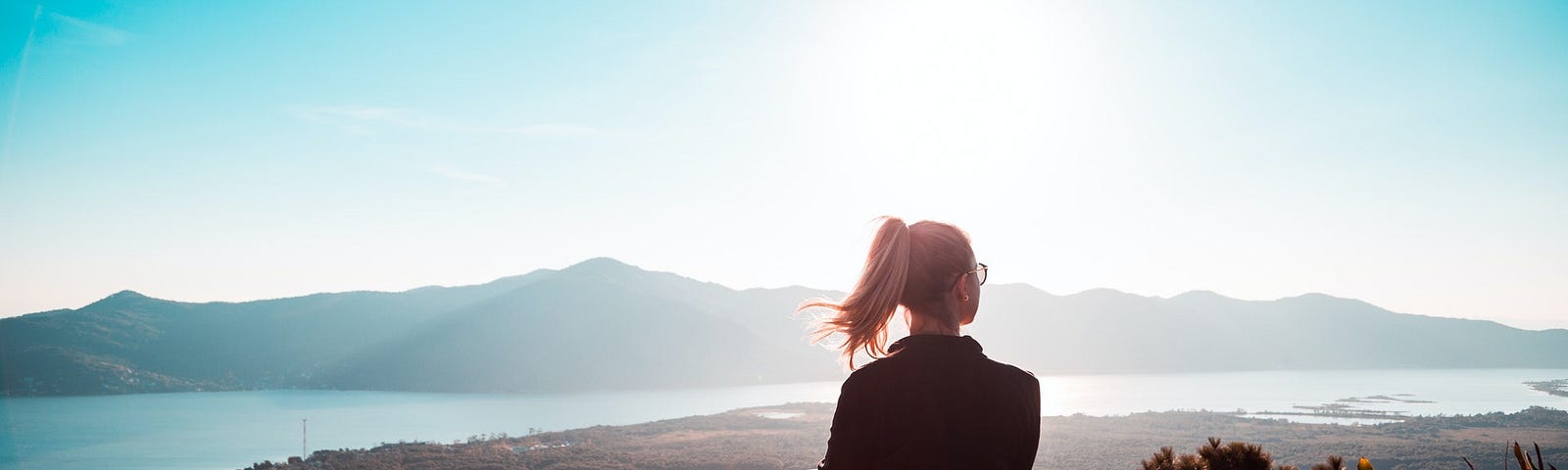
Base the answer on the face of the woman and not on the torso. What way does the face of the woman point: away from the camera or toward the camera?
away from the camera

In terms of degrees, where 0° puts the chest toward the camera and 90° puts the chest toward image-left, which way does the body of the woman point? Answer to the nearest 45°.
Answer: approximately 180°
